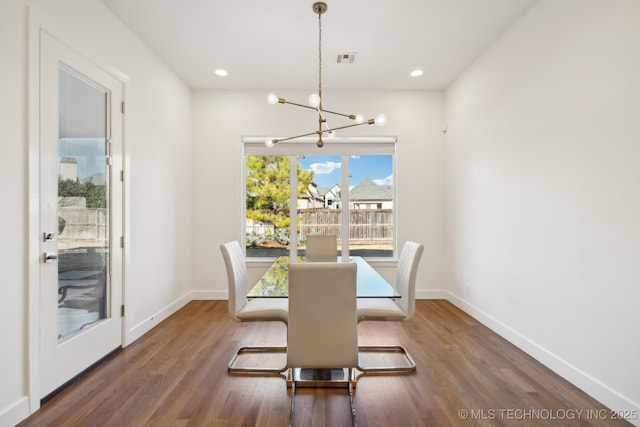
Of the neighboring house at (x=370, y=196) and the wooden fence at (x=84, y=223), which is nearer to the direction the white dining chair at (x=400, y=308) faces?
the wooden fence

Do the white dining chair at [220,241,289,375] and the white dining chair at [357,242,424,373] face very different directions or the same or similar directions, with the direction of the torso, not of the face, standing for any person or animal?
very different directions

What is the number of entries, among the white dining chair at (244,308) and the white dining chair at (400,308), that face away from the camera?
0

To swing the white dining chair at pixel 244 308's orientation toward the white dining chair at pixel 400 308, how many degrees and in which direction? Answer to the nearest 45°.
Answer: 0° — it already faces it

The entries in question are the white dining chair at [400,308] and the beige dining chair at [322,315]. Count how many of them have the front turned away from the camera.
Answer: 1

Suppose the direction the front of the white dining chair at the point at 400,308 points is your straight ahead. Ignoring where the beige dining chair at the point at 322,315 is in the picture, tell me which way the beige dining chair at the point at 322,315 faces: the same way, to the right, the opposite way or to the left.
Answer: to the right

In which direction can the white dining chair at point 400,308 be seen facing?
to the viewer's left

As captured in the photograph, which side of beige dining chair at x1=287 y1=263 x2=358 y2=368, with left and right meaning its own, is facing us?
back

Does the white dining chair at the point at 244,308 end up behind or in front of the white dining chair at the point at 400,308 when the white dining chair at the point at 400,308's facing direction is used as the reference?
in front

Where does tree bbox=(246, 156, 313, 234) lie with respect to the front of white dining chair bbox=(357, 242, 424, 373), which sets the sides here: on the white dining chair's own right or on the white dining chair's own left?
on the white dining chair's own right

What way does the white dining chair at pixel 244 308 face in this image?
to the viewer's right

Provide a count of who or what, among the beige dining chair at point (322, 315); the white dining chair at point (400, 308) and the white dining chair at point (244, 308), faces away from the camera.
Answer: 1

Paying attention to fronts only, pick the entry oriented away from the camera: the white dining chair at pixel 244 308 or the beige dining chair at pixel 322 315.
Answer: the beige dining chair at pixel 322 315
